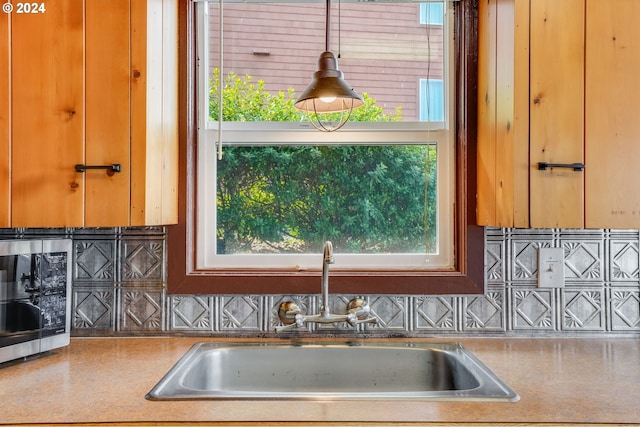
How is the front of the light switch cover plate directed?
toward the camera

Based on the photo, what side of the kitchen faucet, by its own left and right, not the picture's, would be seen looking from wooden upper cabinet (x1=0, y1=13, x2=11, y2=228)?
right

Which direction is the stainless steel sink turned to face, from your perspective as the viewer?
facing the viewer

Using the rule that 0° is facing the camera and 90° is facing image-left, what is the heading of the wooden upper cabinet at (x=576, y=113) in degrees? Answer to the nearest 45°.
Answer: approximately 0°

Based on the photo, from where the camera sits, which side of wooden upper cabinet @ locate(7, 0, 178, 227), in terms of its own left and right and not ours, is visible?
front
